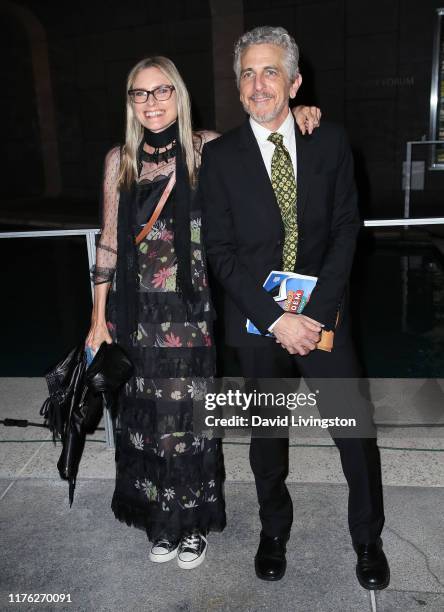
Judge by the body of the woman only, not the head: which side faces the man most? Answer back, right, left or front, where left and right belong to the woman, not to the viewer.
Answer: left

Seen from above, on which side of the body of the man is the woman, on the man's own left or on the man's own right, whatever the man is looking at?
on the man's own right

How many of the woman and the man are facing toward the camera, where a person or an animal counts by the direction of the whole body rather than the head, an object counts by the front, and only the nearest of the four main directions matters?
2

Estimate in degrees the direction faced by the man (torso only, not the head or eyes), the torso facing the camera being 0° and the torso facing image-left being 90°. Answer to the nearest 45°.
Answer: approximately 0°
